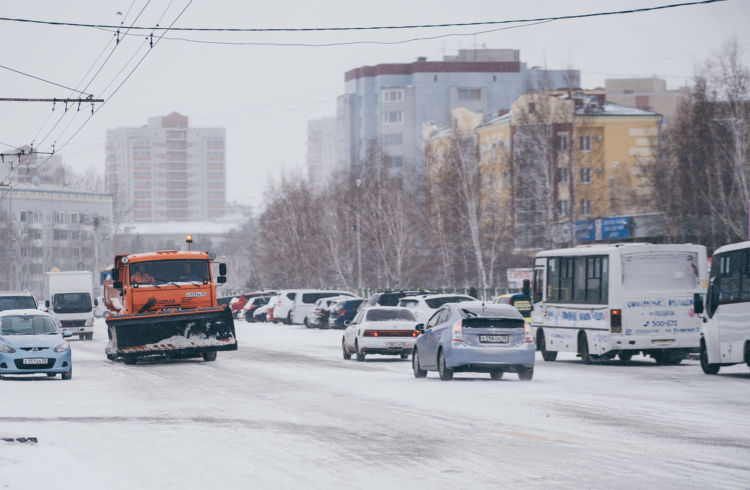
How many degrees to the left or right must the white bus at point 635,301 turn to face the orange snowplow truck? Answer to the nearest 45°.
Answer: approximately 45° to its left

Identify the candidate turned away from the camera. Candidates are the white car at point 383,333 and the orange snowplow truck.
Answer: the white car

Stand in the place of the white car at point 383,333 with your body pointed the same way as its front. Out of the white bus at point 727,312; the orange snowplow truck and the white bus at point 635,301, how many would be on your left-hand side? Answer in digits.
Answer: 1

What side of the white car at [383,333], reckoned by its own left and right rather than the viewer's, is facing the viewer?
back

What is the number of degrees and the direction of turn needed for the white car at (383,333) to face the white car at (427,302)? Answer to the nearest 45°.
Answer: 0° — it already faces it

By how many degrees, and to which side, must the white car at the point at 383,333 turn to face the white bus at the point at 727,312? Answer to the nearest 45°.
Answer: approximately 135° to its right

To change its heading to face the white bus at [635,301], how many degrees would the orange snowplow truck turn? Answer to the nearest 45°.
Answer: approximately 45° to its left

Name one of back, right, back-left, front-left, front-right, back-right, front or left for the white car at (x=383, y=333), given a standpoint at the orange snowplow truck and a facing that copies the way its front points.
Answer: left

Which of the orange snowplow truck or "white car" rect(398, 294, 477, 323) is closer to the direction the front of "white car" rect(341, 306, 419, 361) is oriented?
the white car
